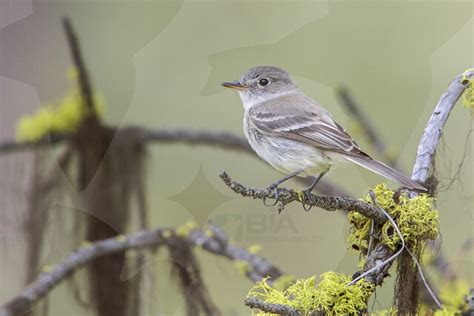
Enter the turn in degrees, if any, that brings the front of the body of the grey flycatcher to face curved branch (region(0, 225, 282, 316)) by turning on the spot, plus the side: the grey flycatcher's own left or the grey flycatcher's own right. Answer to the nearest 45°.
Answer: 0° — it already faces it

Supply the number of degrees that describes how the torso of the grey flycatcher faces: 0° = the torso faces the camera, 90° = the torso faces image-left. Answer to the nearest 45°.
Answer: approximately 90°

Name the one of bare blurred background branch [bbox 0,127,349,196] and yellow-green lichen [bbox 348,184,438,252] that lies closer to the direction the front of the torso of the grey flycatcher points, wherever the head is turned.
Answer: the bare blurred background branch

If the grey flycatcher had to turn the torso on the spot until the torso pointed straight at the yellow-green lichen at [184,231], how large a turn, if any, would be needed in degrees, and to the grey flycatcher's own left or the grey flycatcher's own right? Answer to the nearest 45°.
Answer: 0° — it already faces it

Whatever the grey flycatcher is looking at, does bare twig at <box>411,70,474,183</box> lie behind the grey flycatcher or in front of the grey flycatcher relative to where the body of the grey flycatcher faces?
behind
